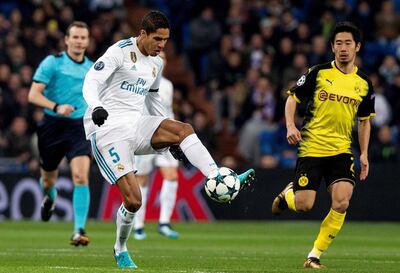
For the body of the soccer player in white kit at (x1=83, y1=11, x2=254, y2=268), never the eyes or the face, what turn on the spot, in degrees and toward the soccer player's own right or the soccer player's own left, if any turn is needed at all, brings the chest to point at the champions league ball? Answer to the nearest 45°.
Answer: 0° — they already face it

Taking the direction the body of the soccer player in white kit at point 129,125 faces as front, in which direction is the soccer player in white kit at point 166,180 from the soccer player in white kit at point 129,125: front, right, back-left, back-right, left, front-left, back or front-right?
back-left

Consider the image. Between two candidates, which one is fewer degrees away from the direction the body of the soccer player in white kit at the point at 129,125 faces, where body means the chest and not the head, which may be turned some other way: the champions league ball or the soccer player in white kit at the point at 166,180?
the champions league ball

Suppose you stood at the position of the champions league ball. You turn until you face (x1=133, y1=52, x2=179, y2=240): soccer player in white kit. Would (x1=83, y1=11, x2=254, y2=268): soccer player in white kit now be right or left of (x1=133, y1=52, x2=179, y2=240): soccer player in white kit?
left

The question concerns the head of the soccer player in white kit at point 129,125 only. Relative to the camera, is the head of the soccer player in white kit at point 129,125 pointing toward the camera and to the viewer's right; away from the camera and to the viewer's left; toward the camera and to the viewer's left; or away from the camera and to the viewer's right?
toward the camera and to the viewer's right

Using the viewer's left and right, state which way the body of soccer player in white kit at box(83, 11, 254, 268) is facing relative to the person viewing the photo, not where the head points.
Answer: facing the viewer and to the right of the viewer
